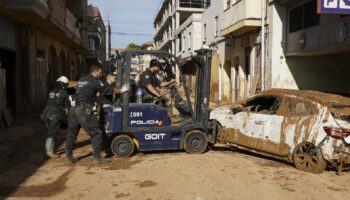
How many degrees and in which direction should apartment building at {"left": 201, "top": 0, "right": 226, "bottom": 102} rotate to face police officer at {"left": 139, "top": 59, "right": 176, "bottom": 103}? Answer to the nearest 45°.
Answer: approximately 45° to its left

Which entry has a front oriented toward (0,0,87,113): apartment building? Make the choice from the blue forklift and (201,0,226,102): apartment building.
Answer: (201,0,226,102): apartment building

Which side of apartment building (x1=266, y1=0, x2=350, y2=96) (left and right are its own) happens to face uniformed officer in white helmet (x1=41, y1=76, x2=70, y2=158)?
front

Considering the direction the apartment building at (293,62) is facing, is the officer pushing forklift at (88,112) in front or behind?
in front

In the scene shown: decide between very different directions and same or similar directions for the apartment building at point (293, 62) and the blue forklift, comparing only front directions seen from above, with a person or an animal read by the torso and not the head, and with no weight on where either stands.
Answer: very different directions

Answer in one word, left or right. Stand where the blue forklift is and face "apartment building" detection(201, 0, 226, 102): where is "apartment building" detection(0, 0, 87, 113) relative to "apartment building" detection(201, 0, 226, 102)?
left

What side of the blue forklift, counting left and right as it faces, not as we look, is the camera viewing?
right

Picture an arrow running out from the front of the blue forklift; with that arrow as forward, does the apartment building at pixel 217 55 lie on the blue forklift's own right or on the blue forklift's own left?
on the blue forklift's own left

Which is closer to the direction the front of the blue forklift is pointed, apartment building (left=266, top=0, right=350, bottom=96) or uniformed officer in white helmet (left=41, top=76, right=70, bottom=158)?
the apartment building

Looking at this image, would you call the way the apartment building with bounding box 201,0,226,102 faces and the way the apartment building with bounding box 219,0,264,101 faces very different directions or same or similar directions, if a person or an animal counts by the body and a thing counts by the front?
same or similar directions

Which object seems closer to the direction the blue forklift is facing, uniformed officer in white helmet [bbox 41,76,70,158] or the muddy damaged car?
the muddy damaged car

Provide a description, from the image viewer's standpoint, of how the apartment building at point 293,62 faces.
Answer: facing the viewer and to the left of the viewer

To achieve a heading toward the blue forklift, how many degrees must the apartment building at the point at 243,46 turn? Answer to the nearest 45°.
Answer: approximately 45° to its left
